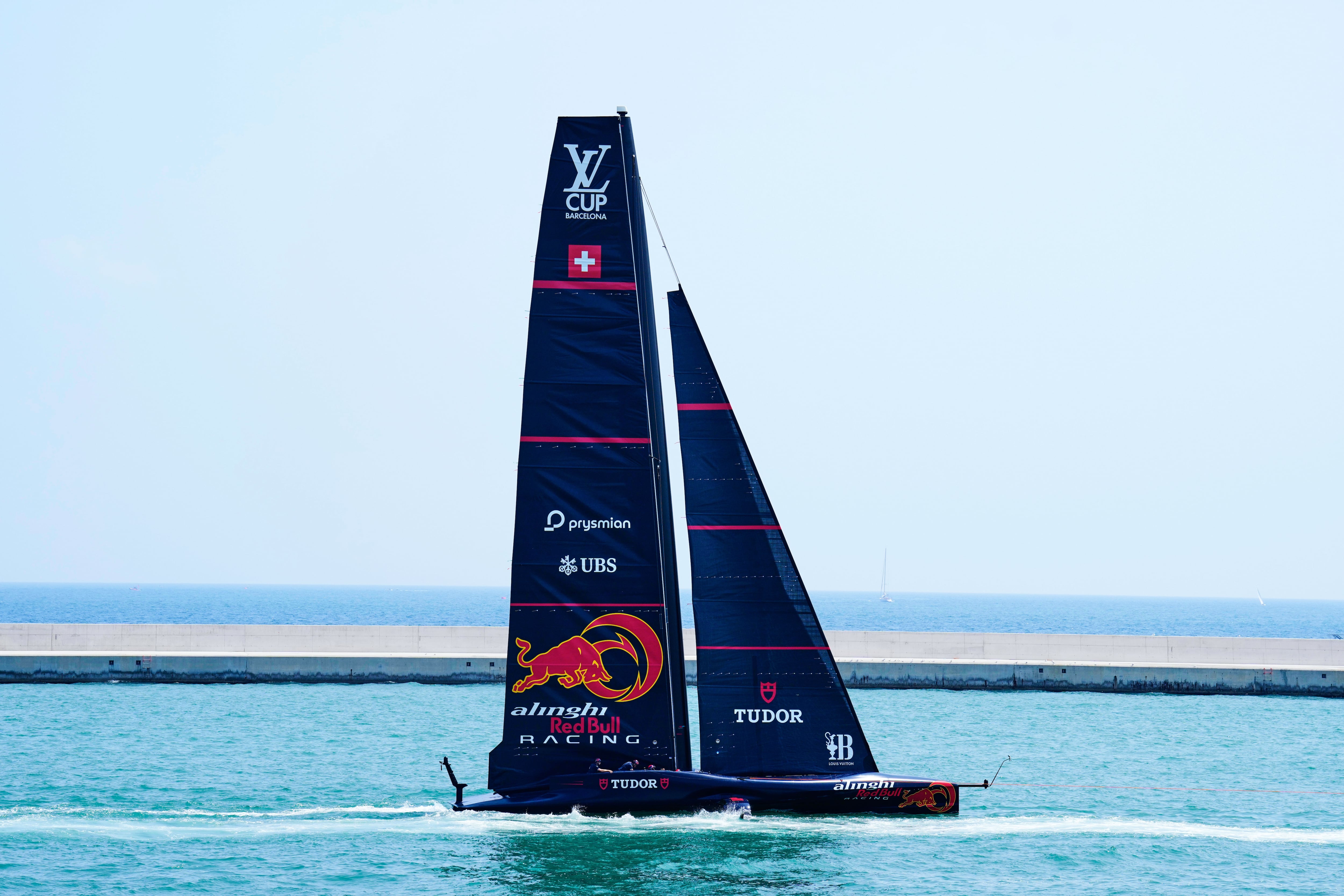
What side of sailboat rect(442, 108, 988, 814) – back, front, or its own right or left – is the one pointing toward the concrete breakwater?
left

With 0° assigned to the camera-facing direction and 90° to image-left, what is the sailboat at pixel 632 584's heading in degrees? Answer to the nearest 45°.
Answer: approximately 270°
